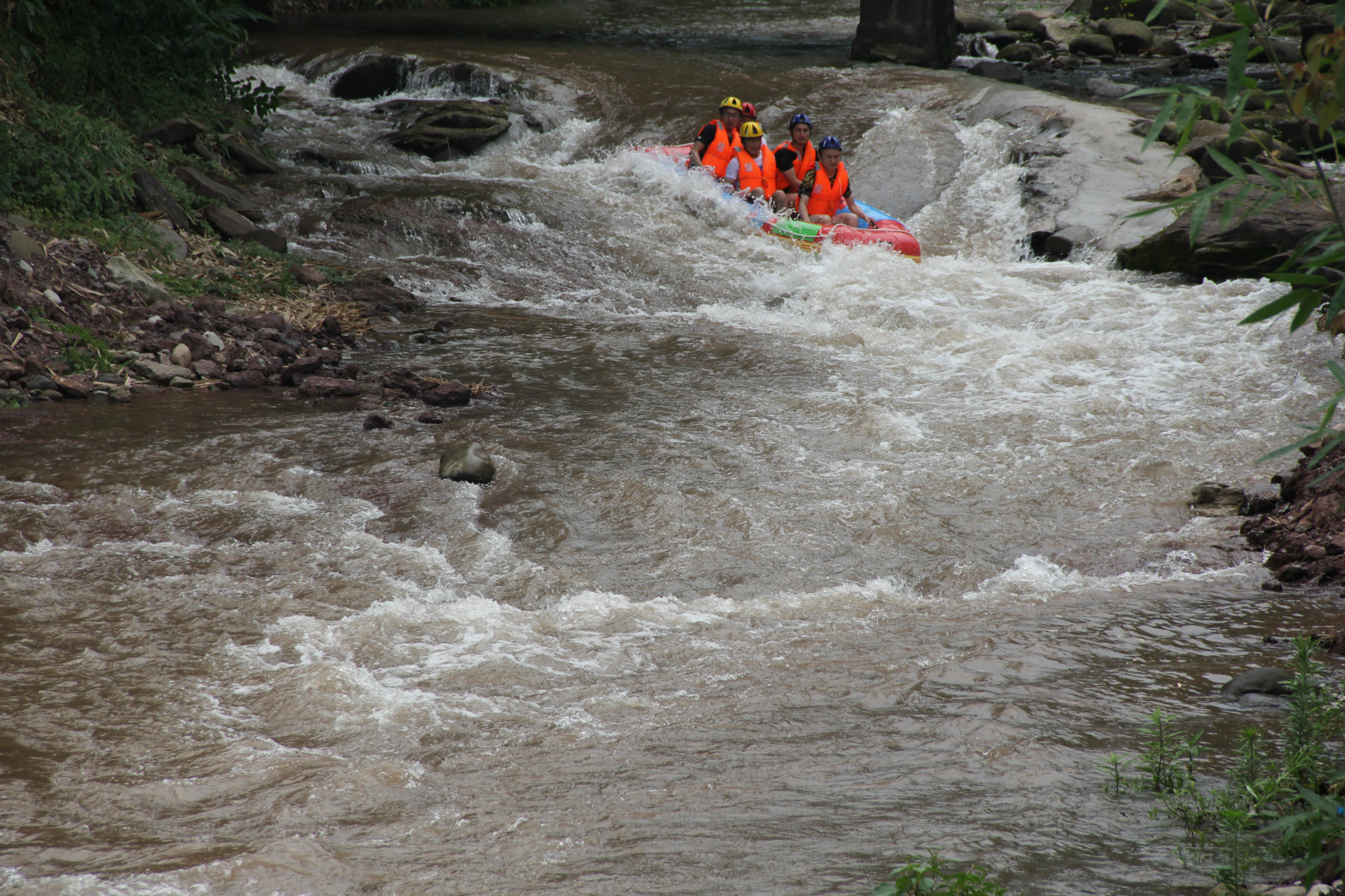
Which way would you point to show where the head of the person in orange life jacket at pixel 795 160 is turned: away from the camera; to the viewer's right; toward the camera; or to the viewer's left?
toward the camera

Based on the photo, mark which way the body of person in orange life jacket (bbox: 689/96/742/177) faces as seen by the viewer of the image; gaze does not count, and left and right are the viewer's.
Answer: facing the viewer and to the right of the viewer

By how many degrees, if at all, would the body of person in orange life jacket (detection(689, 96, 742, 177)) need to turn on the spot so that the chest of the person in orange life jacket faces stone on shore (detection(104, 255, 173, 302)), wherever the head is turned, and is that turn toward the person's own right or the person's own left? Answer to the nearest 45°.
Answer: approximately 90° to the person's own right

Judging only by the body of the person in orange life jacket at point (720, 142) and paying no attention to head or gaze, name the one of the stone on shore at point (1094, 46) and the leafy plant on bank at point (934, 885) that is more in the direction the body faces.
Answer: the leafy plant on bank

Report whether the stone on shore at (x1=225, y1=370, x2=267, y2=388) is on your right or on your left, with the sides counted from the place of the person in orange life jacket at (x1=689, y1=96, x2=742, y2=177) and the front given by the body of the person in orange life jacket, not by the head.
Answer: on your right

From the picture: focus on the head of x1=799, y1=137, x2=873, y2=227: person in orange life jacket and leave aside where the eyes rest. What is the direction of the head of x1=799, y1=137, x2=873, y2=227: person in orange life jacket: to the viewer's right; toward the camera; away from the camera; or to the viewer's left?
toward the camera

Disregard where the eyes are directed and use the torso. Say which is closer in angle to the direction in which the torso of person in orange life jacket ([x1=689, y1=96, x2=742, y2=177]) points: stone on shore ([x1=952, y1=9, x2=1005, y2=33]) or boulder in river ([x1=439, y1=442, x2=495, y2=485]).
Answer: the boulder in river

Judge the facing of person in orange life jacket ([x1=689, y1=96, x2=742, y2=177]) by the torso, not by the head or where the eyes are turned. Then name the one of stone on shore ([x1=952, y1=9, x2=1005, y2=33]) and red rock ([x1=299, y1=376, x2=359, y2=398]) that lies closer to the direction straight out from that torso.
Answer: the red rock

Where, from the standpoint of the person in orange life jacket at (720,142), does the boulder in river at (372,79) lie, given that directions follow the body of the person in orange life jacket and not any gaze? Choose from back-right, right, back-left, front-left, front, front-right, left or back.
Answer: back

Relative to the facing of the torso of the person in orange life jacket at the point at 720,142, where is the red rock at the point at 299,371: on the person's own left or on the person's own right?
on the person's own right

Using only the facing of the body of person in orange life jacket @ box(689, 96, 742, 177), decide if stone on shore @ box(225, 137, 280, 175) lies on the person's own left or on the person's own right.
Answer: on the person's own right
